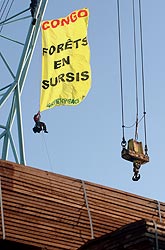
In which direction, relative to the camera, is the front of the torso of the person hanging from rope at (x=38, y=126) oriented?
to the viewer's right

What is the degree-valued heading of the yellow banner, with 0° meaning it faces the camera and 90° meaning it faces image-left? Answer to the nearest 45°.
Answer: approximately 0°
